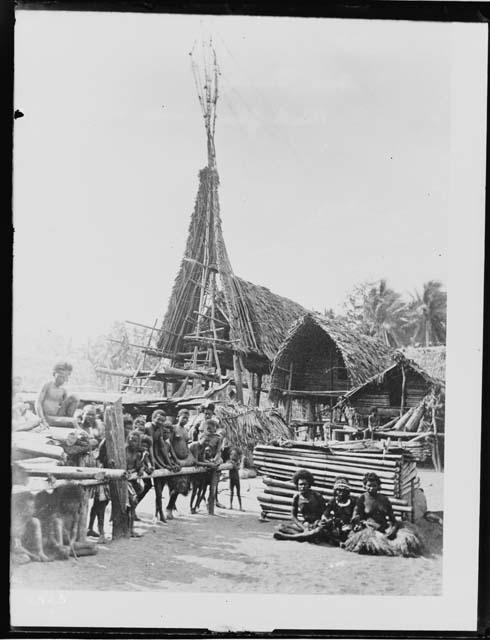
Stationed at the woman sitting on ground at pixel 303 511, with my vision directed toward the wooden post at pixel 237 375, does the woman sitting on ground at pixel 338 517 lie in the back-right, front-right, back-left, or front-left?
back-right

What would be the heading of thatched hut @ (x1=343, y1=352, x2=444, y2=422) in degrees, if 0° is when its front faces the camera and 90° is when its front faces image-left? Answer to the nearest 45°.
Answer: approximately 0°

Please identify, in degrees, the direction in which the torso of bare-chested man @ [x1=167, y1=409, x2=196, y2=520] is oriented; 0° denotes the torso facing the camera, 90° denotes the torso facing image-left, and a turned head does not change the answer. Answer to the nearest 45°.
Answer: approximately 315°

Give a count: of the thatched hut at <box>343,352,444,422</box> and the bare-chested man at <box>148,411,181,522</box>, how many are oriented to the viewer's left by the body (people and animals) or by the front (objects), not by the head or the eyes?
0
